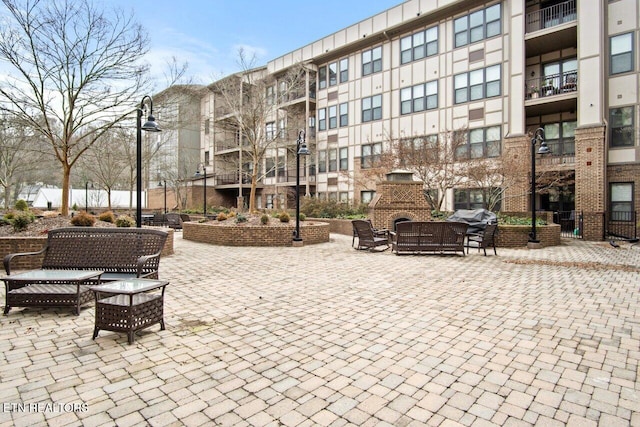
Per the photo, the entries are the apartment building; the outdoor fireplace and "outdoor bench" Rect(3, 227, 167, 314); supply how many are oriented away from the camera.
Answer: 0

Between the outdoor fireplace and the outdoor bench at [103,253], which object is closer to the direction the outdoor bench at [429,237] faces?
the outdoor fireplace

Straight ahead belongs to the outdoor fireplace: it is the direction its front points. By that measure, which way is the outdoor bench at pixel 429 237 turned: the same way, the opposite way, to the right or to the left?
the opposite way

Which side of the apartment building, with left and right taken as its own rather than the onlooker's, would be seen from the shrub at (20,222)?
front

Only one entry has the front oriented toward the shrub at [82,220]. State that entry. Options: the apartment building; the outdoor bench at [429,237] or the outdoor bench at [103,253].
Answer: the apartment building

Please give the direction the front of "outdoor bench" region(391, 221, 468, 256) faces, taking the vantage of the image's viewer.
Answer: facing away from the viewer

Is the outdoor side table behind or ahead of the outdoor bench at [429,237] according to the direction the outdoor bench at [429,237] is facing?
behind

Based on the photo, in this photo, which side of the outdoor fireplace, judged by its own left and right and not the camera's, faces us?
front

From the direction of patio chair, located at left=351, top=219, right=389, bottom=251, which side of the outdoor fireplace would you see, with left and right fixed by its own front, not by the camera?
front

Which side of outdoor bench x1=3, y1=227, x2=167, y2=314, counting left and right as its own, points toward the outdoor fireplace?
back

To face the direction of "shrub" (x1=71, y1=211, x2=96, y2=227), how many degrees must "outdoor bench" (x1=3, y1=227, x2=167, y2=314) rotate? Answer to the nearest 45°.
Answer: approximately 135° to its right

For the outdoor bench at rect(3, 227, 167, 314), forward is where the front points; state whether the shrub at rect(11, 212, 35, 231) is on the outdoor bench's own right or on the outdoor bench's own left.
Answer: on the outdoor bench's own right

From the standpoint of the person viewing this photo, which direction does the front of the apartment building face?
facing the viewer and to the left of the viewer
